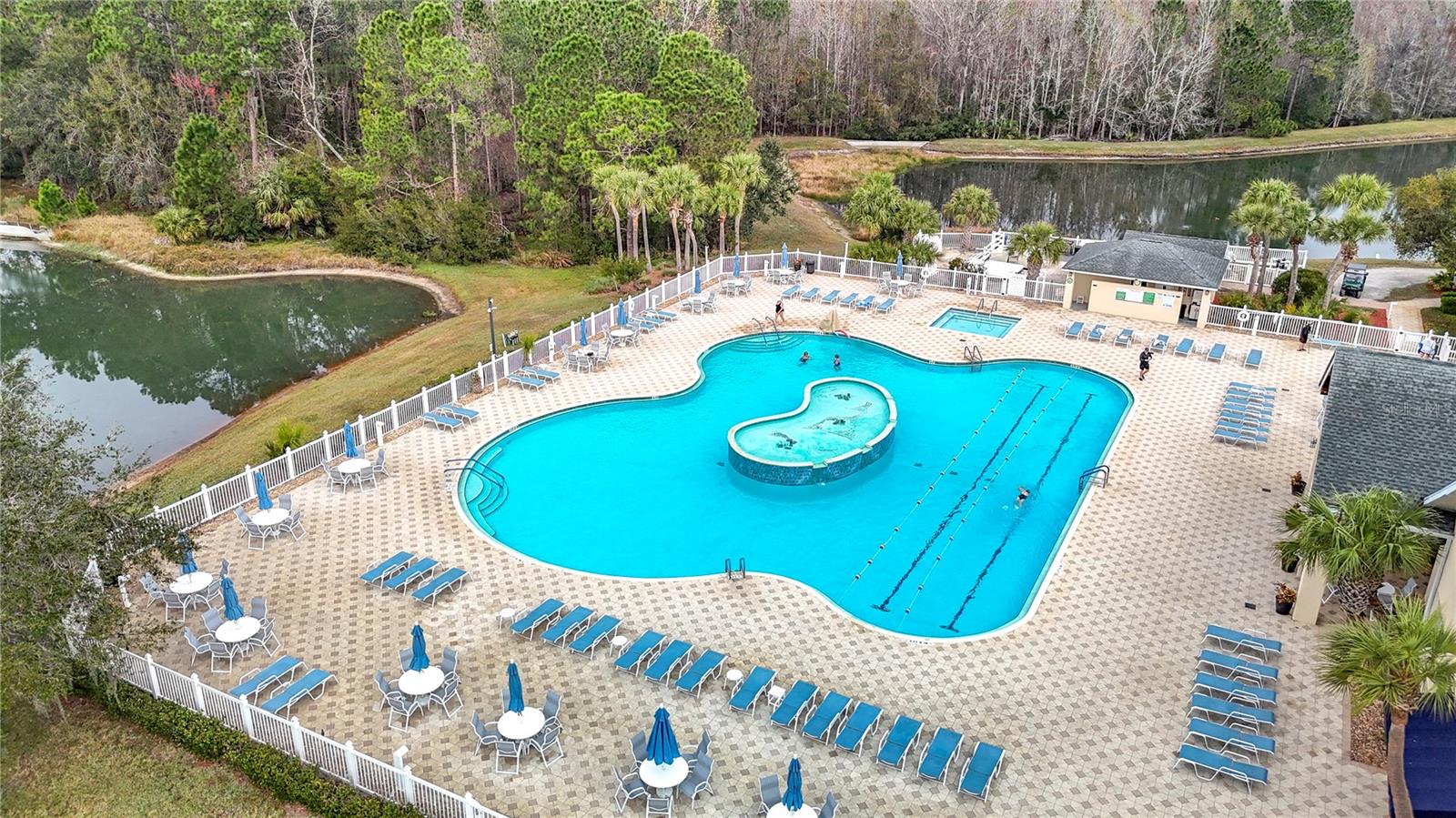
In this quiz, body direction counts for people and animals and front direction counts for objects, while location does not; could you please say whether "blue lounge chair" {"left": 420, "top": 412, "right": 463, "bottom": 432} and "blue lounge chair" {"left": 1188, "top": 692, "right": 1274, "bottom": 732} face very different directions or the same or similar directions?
very different directions

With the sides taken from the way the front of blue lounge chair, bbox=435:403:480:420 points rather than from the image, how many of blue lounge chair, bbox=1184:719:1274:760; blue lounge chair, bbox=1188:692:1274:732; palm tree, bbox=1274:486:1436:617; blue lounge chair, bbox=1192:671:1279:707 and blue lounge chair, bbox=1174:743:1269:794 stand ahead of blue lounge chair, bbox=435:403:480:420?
5

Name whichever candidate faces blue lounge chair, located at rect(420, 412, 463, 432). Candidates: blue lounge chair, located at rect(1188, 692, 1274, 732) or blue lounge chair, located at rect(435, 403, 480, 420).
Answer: blue lounge chair, located at rect(1188, 692, 1274, 732)

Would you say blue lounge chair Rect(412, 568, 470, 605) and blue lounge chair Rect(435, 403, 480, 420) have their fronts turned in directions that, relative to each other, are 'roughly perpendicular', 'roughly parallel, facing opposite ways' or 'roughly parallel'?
roughly perpendicular

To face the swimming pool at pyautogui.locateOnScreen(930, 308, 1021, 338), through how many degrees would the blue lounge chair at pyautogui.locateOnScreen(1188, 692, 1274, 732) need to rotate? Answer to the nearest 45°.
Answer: approximately 45° to its right

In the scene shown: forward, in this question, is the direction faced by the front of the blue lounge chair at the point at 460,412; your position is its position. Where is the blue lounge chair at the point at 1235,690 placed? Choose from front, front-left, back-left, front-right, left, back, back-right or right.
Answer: front

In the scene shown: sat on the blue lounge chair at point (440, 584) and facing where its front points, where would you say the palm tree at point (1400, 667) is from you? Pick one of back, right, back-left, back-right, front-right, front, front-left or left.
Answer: right

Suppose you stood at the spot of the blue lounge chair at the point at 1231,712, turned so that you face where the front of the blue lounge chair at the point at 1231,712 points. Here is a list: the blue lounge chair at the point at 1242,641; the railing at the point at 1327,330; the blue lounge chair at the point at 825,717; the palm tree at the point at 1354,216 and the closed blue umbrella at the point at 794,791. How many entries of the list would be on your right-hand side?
3

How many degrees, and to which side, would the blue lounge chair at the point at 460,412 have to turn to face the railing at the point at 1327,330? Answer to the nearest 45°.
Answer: approximately 45° to its left

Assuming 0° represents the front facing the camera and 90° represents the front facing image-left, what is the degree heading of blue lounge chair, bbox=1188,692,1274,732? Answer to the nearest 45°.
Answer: approximately 90°

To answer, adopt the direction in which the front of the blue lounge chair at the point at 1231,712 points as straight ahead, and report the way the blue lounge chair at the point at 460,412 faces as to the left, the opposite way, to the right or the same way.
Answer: the opposite way

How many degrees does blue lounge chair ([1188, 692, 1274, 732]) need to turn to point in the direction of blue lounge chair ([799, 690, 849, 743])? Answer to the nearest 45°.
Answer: approximately 45° to its left

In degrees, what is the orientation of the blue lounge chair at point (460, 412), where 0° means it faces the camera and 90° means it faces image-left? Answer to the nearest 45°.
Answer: approximately 315°

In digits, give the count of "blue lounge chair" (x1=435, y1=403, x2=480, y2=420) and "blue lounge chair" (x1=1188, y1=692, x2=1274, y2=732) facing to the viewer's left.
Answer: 1

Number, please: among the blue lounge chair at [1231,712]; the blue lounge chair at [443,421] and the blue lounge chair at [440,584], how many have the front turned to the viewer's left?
1

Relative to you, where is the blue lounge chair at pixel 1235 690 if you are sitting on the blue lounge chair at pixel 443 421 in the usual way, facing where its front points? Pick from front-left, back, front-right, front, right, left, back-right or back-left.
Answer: front

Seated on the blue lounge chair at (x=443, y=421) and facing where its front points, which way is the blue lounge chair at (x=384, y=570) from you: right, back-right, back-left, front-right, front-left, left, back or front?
front-right

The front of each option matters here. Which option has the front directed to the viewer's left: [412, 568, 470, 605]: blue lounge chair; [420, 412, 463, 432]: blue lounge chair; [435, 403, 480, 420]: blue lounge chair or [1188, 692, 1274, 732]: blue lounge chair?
[1188, 692, 1274, 732]: blue lounge chair
